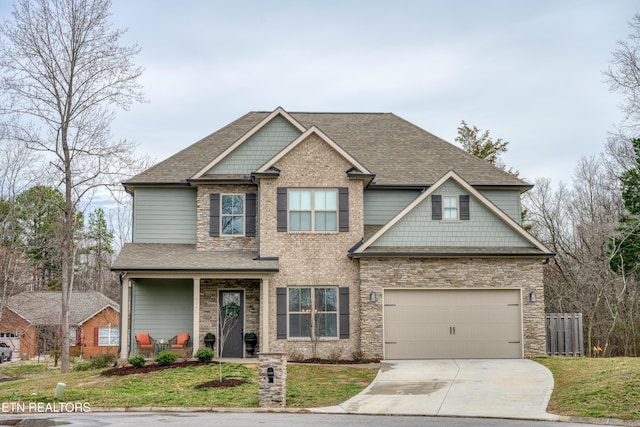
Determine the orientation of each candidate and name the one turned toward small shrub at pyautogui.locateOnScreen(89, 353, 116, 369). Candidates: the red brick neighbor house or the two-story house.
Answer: the red brick neighbor house

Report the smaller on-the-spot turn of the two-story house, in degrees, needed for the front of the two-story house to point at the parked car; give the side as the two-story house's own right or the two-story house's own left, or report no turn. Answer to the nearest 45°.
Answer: approximately 135° to the two-story house's own right

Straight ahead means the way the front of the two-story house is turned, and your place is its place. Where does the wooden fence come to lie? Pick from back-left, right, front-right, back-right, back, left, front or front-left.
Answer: left

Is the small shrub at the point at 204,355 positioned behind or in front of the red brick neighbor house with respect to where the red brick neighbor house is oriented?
in front

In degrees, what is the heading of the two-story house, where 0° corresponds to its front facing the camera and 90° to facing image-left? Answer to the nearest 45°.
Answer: approximately 0°

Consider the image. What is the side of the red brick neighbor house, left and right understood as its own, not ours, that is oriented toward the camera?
front

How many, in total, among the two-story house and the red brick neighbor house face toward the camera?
2
